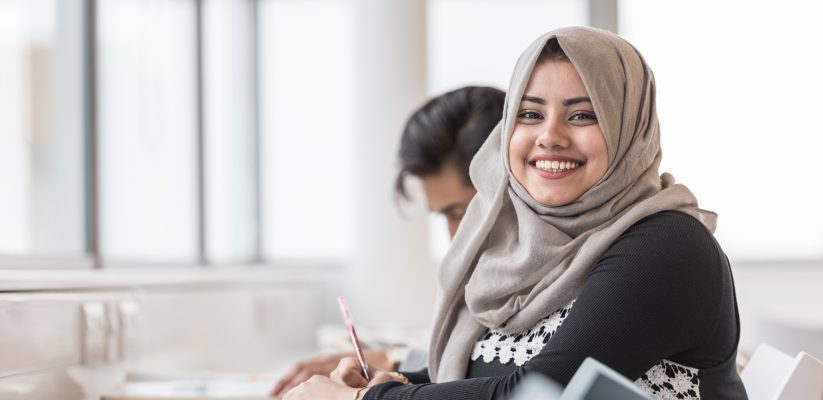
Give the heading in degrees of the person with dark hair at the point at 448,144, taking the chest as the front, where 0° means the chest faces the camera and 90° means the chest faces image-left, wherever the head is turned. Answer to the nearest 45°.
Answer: approximately 45°

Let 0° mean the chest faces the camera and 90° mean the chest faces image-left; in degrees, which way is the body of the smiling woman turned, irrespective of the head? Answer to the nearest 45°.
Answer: approximately 45°

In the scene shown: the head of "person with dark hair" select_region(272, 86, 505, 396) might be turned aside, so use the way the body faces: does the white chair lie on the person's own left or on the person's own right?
on the person's own left
